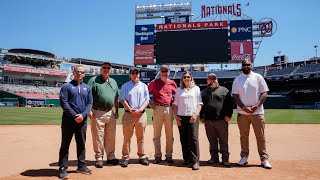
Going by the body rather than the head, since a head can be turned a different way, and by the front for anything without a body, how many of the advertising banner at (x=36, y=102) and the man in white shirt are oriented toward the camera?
2

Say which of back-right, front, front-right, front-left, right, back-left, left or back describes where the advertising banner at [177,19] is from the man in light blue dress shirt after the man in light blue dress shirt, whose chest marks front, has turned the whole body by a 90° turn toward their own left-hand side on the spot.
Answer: left

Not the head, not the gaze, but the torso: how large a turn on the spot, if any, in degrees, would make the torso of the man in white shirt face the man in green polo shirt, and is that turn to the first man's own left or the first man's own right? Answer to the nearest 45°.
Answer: approximately 90° to the first man's own right

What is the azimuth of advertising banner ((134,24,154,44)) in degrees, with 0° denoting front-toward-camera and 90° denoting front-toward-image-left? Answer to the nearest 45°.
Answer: approximately 0°

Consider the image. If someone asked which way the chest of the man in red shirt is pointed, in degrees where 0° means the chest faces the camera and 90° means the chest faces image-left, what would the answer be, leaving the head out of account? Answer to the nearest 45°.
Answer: approximately 0°

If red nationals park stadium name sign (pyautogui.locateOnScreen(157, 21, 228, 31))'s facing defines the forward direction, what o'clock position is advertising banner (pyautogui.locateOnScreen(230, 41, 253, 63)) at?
advertising banner (pyautogui.locateOnScreen(230, 41, 253, 63)) is roughly at 9 o'clock from red nationals park stadium name sign (pyautogui.locateOnScreen(157, 21, 228, 31)).
